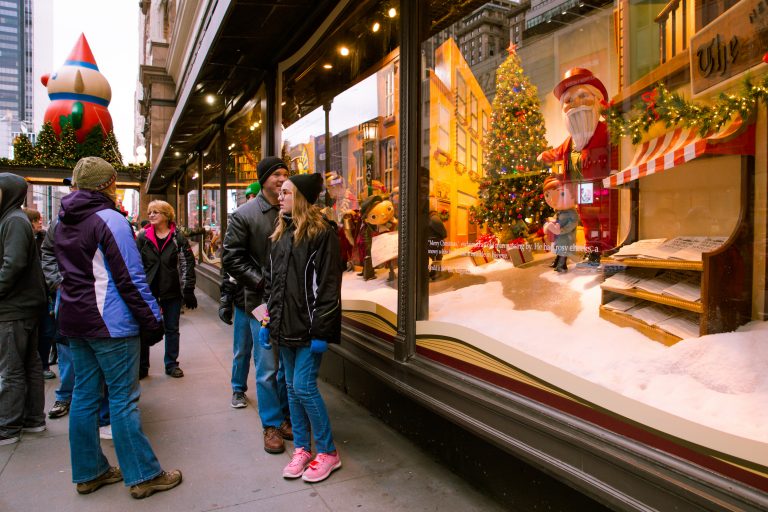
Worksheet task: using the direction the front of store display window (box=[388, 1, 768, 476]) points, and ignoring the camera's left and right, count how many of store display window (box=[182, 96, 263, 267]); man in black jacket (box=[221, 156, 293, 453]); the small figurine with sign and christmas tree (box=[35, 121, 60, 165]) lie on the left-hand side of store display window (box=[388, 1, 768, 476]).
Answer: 0

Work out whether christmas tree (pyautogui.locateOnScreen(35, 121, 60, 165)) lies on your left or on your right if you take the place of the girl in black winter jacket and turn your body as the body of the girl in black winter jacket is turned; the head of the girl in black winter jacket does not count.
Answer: on your right

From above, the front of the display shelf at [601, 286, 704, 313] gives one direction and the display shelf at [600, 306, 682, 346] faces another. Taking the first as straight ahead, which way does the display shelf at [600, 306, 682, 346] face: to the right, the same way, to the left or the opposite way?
the same way

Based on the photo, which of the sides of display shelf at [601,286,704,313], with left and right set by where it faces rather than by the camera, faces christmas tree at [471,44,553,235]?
right

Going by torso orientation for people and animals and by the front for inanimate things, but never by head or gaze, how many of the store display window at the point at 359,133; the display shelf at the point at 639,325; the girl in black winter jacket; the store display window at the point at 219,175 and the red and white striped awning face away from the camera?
0

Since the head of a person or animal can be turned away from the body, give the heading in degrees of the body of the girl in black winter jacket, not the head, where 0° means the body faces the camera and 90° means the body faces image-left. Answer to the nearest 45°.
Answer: approximately 45°

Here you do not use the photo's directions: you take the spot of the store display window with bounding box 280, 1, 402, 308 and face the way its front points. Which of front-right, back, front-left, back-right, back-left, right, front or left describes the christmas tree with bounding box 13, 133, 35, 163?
right

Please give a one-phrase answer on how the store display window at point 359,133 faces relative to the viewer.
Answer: facing the viewer and to the left of the viewer

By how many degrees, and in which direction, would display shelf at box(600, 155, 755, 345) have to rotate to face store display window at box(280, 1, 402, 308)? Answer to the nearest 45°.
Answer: approximately 90° to its right

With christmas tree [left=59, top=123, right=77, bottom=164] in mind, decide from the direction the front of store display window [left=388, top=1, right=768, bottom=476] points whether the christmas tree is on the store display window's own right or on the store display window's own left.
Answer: on the store display window's own right

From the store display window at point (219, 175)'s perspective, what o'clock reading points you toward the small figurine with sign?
The small figurine with sign is roughly at 10 o'clock from the store display window.

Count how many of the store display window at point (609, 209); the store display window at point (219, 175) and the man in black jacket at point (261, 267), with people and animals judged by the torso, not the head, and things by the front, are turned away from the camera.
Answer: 0

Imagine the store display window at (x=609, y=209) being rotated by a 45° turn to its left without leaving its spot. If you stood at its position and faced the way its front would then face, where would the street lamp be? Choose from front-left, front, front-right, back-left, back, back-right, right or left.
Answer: back-right

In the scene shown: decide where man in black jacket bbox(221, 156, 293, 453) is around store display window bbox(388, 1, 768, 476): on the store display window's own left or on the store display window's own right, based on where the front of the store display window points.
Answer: on the store display window's own right

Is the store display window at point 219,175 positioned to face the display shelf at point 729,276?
no

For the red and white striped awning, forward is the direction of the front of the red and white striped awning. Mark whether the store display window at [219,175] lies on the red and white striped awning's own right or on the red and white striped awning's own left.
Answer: on the red and white striped awning's own right

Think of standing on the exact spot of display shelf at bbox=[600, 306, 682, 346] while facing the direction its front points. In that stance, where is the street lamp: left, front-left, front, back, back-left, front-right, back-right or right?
right
